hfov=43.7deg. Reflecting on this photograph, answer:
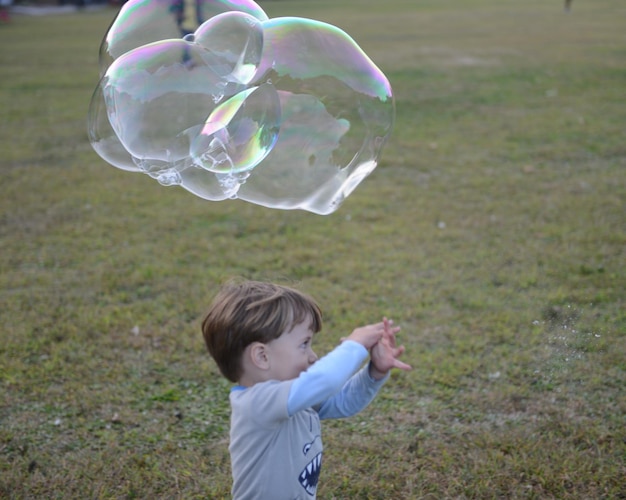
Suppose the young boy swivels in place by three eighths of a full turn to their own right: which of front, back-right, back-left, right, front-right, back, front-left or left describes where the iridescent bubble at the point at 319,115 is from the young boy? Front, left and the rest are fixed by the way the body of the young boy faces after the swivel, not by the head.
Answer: back-right

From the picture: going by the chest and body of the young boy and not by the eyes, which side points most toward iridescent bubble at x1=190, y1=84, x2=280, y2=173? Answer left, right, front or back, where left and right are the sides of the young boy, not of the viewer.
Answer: left

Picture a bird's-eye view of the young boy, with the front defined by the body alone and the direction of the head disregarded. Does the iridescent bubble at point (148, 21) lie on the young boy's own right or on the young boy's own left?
on the young boy's own left

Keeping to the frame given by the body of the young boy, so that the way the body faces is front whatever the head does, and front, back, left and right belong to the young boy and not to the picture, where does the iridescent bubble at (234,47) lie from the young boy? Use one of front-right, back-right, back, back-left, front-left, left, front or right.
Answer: left

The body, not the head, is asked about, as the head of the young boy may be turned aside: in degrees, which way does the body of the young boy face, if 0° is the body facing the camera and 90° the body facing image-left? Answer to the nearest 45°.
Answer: approximately 270°

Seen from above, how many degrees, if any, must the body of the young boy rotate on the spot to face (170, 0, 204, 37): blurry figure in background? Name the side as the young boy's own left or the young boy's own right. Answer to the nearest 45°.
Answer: approximately 90° to the young boy's own left
